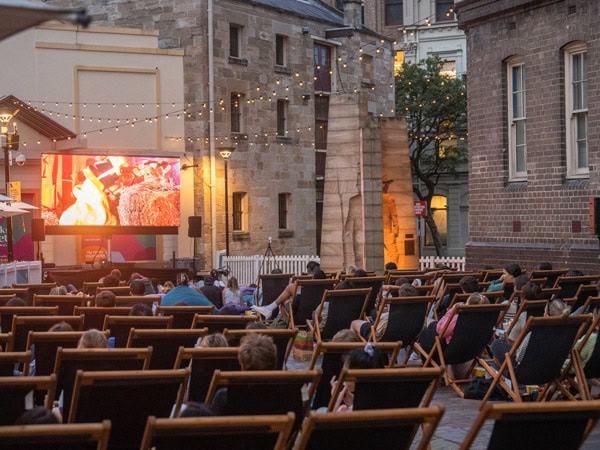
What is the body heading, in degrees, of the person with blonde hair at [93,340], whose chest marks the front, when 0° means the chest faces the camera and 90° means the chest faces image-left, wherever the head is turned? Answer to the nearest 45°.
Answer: approximately 180°

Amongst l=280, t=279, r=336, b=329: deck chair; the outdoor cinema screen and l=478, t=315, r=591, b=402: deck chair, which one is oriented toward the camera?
the outdoor cinema screen

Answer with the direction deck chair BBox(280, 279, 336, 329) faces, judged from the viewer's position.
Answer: facing away from the viewer and to the left of the viewer

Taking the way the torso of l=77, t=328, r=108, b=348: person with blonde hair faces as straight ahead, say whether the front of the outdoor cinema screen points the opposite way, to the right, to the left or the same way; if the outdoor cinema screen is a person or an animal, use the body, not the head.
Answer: the opposite way

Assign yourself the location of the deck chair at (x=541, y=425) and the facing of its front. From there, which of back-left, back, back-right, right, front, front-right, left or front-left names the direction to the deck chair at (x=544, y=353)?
front-right

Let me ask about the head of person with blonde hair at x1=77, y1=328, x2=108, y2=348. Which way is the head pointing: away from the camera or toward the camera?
away from the camera

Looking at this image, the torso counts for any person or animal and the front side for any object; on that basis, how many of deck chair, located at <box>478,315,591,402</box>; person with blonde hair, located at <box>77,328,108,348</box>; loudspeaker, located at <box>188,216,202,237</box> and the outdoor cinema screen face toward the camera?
2

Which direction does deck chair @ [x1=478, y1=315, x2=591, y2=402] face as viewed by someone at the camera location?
facing away from the viewer and to the left of the viewer

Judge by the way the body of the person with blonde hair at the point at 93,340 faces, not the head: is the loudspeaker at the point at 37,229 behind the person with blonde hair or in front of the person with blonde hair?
in front

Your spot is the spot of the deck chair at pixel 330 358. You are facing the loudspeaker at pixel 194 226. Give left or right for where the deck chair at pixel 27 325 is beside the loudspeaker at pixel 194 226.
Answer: left

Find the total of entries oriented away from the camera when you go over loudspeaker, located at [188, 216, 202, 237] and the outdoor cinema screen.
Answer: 0

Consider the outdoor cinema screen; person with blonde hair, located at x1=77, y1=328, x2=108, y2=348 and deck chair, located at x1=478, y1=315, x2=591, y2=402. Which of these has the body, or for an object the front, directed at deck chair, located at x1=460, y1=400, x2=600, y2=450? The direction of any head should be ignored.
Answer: the outdoor cinema screen
